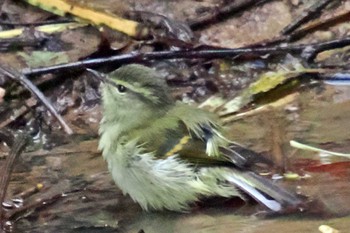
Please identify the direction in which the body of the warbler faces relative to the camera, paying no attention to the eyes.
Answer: to the viewer's left

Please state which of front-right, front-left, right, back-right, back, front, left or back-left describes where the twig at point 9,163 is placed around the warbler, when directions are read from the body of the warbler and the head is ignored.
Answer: front

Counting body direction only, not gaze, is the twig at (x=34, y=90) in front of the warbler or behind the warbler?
in front

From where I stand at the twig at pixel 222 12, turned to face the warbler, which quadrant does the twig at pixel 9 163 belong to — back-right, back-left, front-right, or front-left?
front-right
